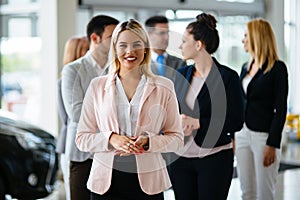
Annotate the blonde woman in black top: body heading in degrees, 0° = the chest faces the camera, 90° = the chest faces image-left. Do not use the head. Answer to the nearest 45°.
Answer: approximately 45°

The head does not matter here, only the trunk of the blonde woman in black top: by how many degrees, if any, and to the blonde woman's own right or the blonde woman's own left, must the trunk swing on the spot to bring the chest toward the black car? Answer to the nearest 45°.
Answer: approximately 45° to the blonde woman's own right
